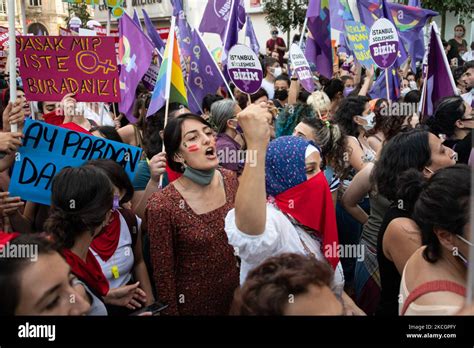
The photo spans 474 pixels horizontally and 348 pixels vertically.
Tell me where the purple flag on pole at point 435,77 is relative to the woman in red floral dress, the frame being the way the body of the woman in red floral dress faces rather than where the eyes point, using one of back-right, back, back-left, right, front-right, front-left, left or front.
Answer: left

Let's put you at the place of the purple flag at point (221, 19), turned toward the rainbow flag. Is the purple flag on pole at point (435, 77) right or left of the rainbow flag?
left

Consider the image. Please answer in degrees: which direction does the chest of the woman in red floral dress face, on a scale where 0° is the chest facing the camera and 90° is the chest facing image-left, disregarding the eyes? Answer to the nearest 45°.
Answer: approximately 315°

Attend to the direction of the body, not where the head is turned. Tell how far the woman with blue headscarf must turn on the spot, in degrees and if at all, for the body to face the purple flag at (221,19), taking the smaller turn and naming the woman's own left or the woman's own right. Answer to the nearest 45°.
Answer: approximately 135° to the woman's own left
